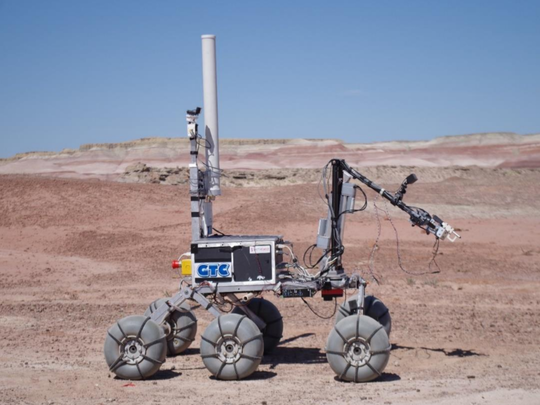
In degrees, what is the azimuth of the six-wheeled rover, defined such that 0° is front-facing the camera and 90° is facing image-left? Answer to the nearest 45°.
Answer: approximately 270°
